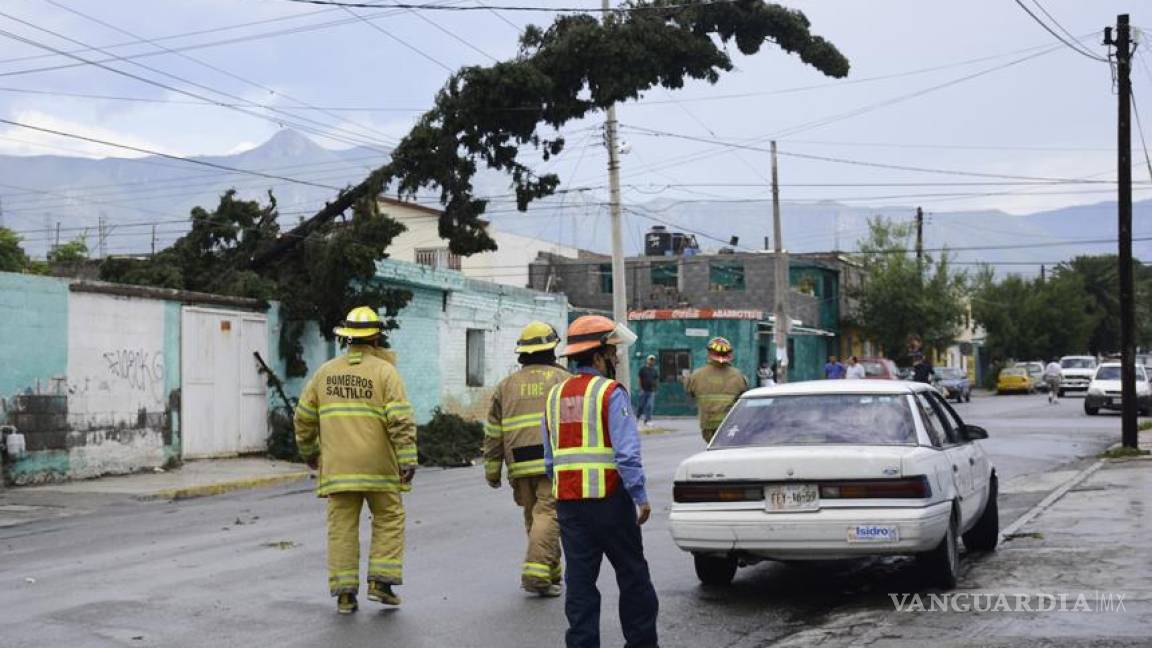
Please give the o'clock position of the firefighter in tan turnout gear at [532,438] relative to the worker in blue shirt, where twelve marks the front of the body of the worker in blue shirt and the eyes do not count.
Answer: The firefighter in tan turnout gear is roughly at 10 o'clock from the worker in blue shirt.

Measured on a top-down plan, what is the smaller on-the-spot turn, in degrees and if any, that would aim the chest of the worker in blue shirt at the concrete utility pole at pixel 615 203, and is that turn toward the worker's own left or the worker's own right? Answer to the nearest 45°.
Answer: approximately 45° to the worker's own left

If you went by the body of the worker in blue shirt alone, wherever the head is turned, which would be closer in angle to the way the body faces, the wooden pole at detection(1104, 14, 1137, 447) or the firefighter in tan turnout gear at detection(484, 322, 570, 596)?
the wooden pole

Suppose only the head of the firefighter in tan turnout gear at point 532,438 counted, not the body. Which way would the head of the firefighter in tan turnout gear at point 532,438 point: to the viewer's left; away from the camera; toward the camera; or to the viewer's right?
away from the camera

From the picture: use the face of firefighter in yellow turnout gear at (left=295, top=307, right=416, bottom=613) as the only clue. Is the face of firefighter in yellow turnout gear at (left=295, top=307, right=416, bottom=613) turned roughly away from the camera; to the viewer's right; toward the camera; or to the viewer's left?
away from the camera

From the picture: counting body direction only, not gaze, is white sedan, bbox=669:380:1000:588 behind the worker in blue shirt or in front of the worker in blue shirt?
in front

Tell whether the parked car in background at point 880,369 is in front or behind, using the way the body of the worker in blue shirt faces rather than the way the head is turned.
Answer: in front

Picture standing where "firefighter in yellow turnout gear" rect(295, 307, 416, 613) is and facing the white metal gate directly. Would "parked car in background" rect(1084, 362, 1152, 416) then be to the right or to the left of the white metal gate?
right

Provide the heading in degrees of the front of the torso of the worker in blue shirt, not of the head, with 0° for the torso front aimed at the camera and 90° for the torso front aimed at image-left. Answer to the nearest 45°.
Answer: approximately 225°

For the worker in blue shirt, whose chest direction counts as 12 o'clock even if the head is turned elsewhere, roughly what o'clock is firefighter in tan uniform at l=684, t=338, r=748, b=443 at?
The firefighter in tan uniform is roughly at 11 o'clock from the worker in blue shirt.

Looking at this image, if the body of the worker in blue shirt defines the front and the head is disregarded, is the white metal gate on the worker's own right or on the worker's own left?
on the worker's own left

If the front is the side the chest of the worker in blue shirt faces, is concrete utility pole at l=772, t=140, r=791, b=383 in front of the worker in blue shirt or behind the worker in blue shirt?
in front
